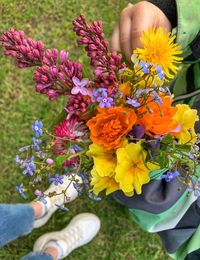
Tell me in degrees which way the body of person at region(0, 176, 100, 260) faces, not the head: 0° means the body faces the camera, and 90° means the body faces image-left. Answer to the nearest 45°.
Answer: approximately 225°
